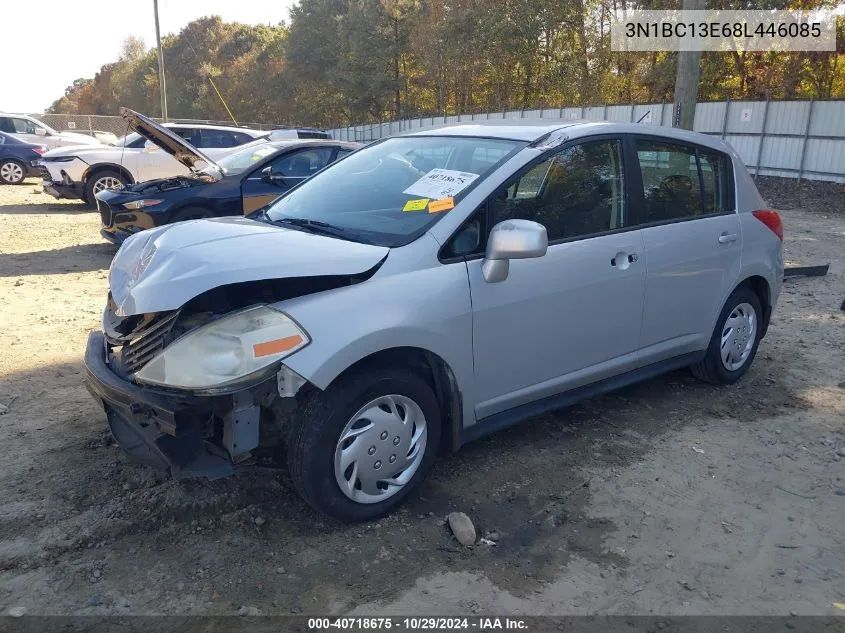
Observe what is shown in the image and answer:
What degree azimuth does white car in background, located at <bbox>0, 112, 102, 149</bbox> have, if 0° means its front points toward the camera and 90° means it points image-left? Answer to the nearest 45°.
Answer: approximately 270°

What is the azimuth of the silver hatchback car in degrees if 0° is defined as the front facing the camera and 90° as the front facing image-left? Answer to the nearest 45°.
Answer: approximately 45°

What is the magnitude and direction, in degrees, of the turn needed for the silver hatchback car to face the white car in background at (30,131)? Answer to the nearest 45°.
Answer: approximately 90° to its right

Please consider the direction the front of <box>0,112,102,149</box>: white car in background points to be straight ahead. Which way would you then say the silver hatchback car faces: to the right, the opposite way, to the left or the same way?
the opposite way

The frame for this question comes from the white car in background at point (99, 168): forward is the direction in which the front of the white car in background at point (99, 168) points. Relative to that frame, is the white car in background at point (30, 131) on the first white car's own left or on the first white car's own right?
on the first white car's own right

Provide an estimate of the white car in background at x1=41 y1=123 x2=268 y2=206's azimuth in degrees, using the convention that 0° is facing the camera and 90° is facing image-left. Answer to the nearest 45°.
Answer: approximately 45°
